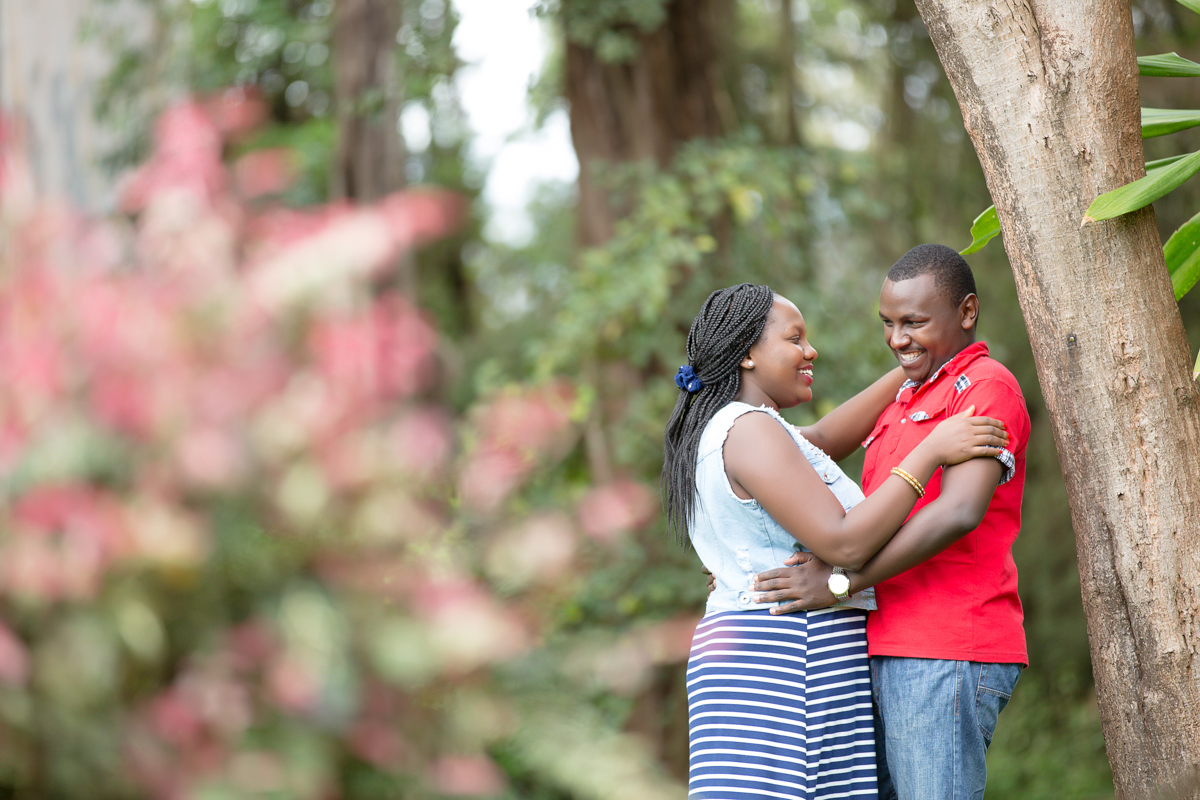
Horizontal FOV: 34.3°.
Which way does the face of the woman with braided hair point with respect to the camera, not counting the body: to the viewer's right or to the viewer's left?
to the viewer's right

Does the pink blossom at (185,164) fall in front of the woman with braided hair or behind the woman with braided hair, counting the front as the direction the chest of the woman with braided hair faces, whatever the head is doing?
behind

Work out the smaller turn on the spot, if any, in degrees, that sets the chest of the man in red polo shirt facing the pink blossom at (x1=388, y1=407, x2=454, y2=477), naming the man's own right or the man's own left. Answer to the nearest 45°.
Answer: approximately 45° to the man's own right

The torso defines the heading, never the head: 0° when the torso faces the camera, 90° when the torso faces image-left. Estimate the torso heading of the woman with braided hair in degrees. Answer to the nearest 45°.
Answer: approximately 270°

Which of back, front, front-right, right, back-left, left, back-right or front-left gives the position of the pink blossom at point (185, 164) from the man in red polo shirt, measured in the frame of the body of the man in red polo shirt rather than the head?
front-right
